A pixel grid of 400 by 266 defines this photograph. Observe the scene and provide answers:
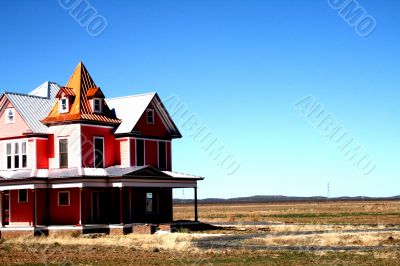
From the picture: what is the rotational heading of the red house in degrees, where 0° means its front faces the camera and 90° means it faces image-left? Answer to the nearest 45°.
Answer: approximately 315°
